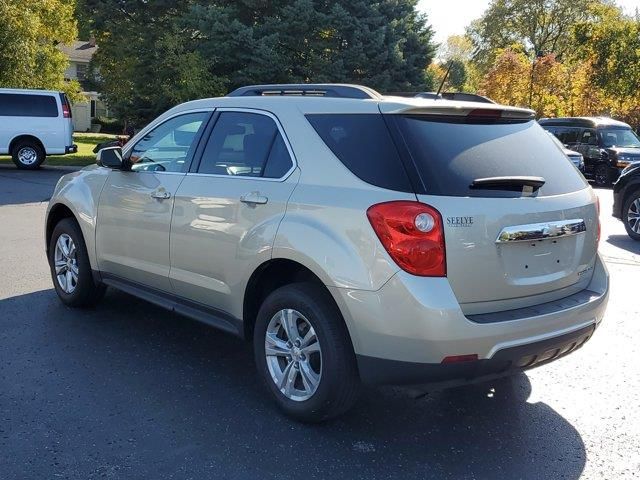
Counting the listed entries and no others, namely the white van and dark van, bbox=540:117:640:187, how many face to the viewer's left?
1

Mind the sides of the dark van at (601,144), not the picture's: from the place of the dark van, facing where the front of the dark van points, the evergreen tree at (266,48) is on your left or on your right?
on your right

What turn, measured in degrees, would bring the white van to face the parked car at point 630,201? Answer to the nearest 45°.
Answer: approximately 135° to its left

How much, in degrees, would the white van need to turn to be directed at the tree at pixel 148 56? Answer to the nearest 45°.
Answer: approximately 135° to its right

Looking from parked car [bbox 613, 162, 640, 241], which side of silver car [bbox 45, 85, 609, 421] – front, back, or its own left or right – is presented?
right

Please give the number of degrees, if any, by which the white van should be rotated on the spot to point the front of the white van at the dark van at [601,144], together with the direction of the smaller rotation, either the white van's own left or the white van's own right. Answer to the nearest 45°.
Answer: approximately 180°

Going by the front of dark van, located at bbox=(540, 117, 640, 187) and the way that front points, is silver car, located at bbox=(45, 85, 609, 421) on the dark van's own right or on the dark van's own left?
on the dark van's own right

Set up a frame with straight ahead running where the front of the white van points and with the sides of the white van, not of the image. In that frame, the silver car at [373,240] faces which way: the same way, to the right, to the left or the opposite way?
to the right

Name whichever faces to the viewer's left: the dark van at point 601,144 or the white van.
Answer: the white van

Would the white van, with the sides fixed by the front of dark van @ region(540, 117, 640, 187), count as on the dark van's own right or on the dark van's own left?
on the dark van's own right

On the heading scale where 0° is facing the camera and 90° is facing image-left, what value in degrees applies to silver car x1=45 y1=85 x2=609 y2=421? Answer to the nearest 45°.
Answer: approximately 135°

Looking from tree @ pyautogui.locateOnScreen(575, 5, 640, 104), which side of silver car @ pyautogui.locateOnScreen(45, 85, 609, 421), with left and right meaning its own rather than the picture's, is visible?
right

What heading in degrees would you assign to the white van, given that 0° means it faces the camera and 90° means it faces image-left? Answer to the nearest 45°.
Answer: approximately 90°

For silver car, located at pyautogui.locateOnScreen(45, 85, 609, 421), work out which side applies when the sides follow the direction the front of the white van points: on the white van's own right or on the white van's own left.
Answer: on the white van's own left
